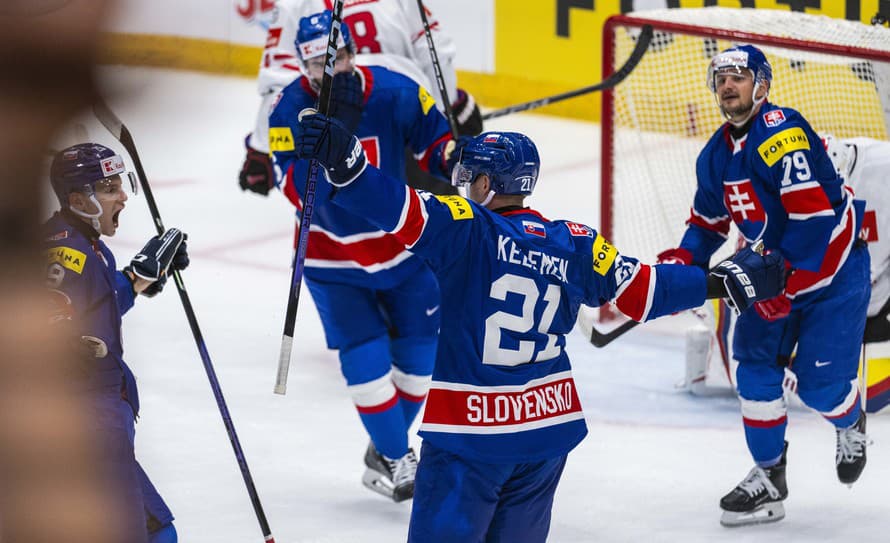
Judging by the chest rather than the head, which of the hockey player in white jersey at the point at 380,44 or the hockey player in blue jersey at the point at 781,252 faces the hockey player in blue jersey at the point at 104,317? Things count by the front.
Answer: the hockey player in blue jersey at the point at 781,252

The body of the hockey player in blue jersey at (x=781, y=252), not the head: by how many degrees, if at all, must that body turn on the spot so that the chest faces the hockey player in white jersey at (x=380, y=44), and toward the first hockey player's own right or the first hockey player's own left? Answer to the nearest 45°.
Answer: approximately 90° to the first hockey player's own right

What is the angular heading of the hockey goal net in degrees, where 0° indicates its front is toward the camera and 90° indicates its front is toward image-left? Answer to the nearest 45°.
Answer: approximately 45°

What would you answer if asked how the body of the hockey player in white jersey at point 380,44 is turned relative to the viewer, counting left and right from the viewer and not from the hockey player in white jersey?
facing away from the viewer

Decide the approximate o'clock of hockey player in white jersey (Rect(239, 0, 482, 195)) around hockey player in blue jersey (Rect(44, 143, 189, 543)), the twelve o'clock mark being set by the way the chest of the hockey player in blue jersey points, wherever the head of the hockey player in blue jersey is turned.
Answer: The hockey player in white jersey is roughly at 10 o'clock from the hockey player in blue jersey.

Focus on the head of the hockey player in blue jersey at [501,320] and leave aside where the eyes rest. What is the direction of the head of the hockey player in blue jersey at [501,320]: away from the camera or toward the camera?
away from the camera

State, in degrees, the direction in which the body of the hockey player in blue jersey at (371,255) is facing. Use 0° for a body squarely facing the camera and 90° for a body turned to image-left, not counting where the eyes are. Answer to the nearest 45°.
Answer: approximately 0°

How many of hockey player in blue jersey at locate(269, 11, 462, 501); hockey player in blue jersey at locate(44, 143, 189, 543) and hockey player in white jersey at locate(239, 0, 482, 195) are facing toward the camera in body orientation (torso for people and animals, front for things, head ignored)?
1

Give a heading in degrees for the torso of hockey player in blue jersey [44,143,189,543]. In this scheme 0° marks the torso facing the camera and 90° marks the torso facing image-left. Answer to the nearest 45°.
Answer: approximately 270°

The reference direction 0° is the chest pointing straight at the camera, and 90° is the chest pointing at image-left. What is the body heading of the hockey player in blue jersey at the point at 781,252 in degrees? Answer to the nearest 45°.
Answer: approximately 45°
